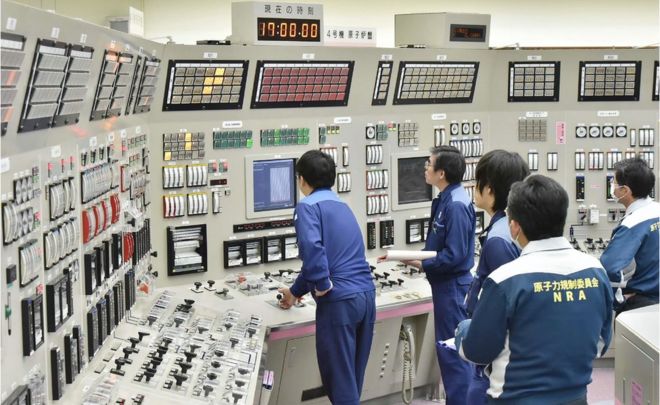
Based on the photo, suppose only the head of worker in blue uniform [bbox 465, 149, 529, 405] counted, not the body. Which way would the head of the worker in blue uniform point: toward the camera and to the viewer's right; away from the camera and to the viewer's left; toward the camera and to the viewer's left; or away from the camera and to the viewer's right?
away from the camera and to the viewer's left

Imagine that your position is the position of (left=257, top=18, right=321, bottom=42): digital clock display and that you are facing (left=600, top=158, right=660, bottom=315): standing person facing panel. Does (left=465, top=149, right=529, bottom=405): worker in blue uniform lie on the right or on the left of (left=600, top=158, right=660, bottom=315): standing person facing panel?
right

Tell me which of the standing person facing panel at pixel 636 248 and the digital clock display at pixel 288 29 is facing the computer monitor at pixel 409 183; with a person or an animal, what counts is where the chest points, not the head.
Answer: the standing person facing panel

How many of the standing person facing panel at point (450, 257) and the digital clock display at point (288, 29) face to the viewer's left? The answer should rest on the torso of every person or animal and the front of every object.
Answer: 1

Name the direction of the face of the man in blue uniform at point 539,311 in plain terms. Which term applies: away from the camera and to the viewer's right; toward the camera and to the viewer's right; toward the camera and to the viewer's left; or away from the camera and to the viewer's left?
away from the camera and to the viewer's left

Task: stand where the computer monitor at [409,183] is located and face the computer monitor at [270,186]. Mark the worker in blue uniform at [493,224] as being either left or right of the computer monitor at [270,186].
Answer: left

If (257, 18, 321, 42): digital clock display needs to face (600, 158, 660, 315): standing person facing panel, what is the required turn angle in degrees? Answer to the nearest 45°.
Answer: approximately 45° to its left

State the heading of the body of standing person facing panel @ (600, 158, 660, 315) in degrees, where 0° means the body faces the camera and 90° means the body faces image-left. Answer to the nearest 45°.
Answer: approximately 135°

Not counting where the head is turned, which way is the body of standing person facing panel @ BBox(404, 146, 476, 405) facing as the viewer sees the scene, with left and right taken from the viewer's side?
facing to the left of the viewer

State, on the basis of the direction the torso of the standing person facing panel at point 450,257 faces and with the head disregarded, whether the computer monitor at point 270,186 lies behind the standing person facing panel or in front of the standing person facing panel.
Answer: in front

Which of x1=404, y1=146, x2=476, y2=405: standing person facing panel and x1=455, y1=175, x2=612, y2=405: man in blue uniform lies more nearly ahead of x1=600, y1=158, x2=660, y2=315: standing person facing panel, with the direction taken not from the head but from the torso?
the standing person facing panel
